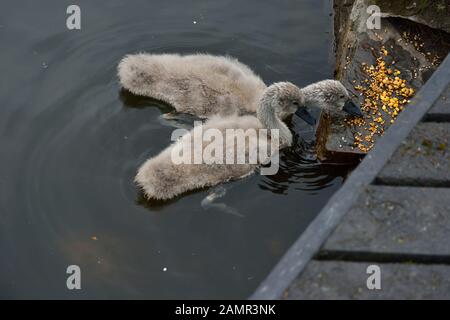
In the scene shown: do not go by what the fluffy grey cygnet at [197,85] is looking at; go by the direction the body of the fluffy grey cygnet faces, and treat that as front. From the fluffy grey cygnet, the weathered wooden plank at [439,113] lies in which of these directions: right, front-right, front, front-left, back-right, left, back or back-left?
front-right

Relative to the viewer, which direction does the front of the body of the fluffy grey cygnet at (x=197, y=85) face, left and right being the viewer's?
facing to the right of the viewer
